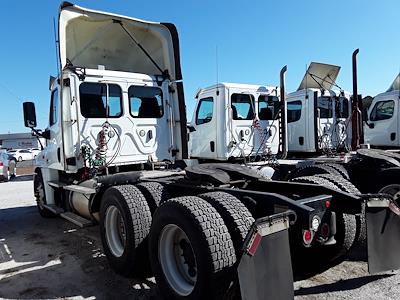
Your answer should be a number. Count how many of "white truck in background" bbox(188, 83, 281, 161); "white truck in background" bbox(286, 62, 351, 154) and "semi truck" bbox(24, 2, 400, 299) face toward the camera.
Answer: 0

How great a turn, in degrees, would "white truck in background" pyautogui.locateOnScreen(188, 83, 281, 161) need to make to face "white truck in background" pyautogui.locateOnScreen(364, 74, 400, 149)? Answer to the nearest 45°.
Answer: approximately 90° to its right

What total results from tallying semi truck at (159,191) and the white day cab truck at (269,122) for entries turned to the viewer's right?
0

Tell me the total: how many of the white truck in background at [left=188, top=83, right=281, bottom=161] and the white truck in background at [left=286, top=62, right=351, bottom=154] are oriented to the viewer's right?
0

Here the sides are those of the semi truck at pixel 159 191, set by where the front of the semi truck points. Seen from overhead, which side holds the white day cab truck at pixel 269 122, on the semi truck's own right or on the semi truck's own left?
on the semi truck's own right

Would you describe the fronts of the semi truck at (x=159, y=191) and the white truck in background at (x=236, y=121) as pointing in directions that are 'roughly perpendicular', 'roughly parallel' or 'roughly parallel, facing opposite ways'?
roughly parallel

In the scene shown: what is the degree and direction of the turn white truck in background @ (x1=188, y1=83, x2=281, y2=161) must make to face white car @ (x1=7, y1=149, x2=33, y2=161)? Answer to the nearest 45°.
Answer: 0° — it already faces it

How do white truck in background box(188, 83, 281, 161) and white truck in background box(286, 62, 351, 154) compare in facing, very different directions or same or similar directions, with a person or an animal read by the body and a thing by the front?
same or similar directions

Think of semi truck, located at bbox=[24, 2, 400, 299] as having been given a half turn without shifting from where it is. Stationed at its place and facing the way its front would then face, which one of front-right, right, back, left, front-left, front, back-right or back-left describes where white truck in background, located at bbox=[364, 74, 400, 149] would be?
left

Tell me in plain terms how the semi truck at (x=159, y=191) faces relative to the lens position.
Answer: facing away from the viewer and to the left of the viewer

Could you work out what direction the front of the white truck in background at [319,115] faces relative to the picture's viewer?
facing away from the viewer and to the left of the viewer

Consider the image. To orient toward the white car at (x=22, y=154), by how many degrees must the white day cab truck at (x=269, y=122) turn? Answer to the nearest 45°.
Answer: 0° — it already faces it

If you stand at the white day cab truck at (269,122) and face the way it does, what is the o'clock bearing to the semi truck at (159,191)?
The semi truck is roughly at 8 o'clock from the white day cab truck.

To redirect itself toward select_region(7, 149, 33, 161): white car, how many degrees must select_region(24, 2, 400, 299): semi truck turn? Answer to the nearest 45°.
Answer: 0° — it already faces it

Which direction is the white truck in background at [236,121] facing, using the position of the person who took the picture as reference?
facing away from the viewer and to the left of the viewer

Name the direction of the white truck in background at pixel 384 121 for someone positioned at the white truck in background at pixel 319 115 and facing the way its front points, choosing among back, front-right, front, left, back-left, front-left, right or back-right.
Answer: right

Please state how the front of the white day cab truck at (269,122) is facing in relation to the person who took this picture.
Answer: facing away from the viewer and to the left of the viewer

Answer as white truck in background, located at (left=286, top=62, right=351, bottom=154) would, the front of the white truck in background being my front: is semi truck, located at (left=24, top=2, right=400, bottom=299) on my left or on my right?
on my left

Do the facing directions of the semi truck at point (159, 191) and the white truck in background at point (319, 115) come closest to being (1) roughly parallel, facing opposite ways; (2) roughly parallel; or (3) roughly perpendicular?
roughly parallel
